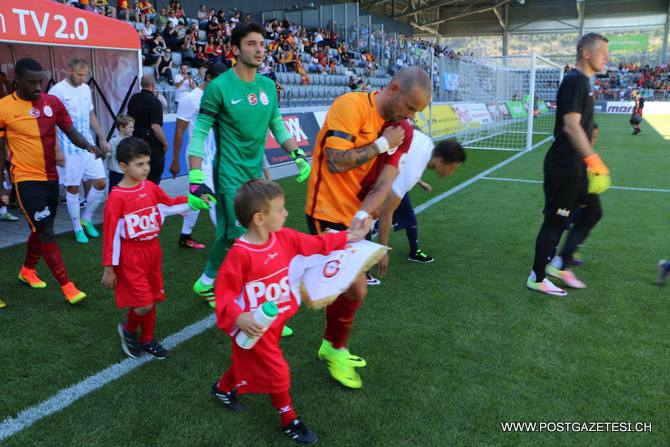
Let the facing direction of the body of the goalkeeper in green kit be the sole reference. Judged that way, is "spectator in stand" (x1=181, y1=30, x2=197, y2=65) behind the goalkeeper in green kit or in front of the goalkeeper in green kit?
behind

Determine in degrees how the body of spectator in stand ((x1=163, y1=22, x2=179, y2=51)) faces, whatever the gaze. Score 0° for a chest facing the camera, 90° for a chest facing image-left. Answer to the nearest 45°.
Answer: approximately 315°

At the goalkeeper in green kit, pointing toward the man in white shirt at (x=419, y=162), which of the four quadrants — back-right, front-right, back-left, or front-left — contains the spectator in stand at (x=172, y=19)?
front-left

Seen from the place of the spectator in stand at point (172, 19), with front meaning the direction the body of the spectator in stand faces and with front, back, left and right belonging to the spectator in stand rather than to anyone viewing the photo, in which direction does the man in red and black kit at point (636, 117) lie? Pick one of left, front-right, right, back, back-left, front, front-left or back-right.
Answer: front-left

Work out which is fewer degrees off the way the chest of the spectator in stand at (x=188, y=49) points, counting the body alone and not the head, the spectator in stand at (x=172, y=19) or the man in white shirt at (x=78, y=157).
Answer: the man in white shirt

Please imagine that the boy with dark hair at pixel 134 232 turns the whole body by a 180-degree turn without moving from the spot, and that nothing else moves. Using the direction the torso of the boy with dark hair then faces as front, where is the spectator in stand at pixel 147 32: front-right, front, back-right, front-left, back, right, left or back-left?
front-right

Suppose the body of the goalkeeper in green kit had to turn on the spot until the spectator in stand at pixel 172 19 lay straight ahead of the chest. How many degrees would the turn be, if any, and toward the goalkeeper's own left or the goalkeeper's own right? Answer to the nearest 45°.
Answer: approximately 135° to the goalkeeper's own left

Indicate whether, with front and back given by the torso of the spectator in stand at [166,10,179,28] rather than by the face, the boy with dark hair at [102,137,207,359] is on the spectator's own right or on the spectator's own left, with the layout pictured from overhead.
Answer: on the spectator's own right

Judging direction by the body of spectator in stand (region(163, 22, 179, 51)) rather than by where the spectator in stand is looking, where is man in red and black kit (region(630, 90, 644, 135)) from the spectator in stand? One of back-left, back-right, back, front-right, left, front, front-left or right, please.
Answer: front-left

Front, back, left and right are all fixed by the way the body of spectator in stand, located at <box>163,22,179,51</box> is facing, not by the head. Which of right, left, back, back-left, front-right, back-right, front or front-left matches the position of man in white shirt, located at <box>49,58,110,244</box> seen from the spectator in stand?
front-right

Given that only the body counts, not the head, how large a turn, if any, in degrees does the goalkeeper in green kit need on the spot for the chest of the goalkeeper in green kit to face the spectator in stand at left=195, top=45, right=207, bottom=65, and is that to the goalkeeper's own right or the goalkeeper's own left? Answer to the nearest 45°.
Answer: approximately 135° to the goalkeeper's own left

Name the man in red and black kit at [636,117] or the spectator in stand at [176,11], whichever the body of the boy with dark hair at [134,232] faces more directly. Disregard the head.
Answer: the man in red and black kit
